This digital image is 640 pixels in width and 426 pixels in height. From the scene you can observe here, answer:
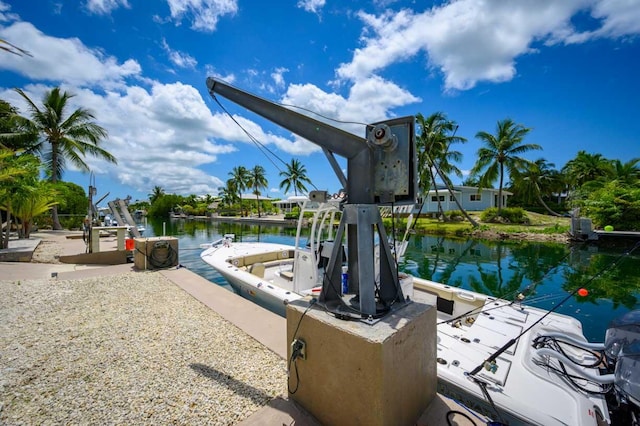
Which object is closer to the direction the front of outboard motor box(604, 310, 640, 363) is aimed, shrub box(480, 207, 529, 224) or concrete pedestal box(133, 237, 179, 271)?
the concrete pedestal

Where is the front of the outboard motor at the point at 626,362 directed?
to the viewer's left

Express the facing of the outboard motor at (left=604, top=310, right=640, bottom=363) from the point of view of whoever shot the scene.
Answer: facing to the left of the viewer

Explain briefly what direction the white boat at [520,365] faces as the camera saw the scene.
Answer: facing away from the viewer and to the left of the viewer

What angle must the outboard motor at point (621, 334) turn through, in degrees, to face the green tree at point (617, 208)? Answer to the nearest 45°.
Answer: approximately 90° to its right

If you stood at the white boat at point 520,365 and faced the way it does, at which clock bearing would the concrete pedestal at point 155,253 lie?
The concrete pedestal is roughly at 11 o'clock from the white boat.

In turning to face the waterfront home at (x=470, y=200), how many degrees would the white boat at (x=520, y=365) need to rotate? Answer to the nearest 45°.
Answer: approximately 45° to its right

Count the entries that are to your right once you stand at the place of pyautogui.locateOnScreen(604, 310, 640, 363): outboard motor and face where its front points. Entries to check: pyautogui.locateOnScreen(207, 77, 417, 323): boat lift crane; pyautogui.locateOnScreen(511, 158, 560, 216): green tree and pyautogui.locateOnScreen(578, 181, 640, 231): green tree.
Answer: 2

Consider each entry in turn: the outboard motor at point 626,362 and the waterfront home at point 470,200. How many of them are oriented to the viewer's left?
1

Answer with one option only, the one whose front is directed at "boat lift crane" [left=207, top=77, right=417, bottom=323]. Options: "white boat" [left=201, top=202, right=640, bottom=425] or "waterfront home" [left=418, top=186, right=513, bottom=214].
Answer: the waterfront home

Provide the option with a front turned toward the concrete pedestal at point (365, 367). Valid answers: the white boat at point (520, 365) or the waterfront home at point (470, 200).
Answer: the waterfront home
